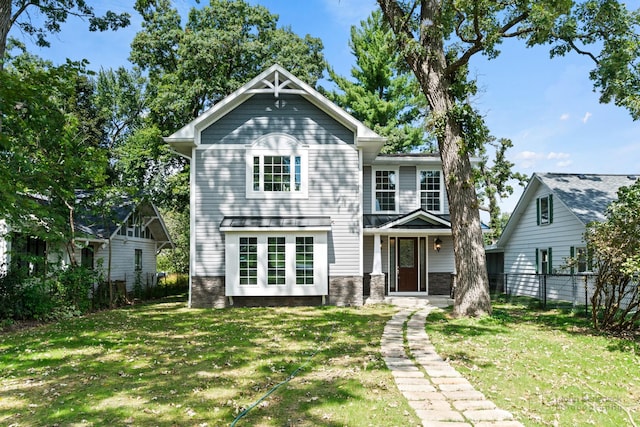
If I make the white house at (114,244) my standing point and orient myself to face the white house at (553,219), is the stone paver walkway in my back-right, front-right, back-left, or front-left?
front-right

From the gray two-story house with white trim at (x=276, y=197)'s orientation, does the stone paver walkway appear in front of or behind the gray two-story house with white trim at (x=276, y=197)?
in front

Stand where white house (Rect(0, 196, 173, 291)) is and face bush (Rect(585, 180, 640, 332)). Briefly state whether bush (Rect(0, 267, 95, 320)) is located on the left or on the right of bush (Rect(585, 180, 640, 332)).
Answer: right

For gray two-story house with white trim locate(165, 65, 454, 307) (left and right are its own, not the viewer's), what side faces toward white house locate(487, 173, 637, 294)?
left

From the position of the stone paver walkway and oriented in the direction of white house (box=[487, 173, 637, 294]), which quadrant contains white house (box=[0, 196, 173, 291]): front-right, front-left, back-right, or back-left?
front-left

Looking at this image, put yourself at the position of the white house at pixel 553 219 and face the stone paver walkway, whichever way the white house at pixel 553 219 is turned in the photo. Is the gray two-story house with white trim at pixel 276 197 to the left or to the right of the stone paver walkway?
right

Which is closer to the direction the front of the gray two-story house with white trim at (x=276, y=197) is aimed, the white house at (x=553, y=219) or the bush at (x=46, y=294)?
the bush

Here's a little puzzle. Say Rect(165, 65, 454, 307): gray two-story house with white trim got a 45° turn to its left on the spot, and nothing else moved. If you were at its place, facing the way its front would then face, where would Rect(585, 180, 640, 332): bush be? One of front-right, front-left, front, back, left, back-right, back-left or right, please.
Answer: front

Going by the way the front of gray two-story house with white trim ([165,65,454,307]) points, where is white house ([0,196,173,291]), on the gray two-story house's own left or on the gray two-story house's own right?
on the gray two-story house's own right

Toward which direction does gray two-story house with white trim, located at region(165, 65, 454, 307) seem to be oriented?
toward the camera
